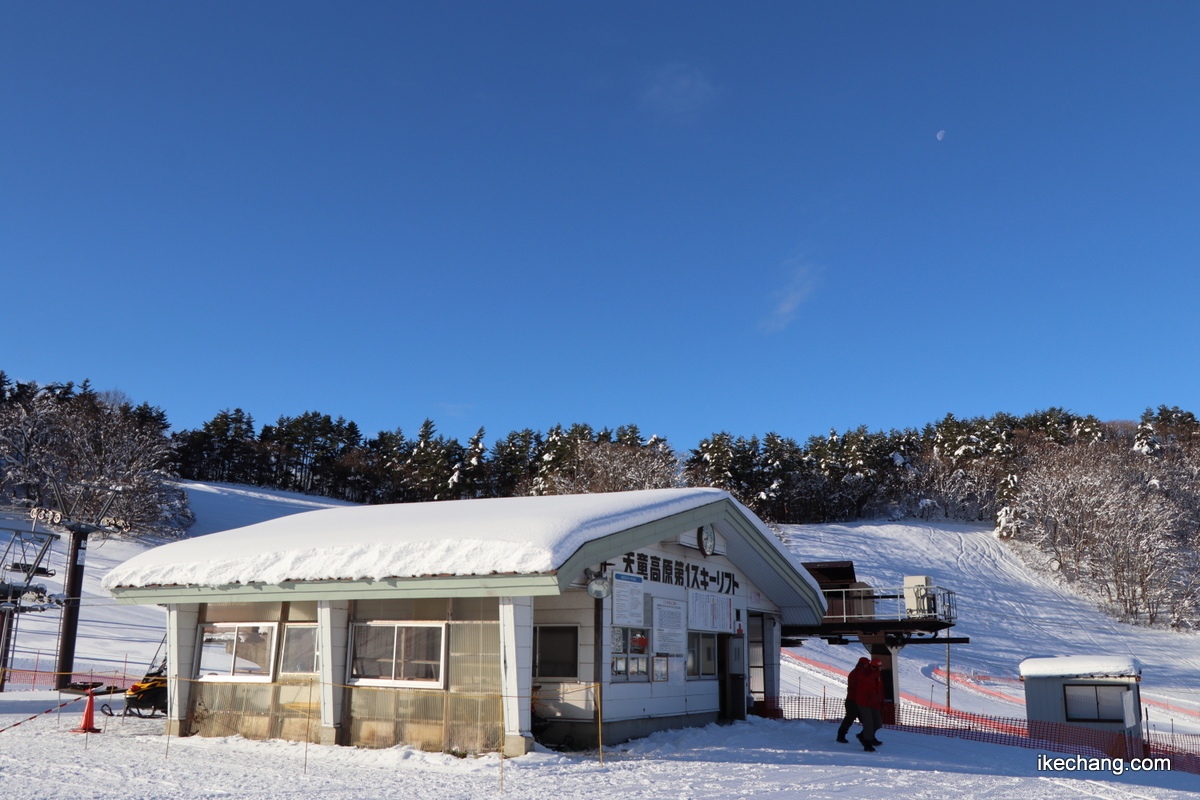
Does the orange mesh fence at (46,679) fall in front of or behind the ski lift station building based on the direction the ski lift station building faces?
behind

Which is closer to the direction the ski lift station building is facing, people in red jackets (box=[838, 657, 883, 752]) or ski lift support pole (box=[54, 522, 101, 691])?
the people in red jackets

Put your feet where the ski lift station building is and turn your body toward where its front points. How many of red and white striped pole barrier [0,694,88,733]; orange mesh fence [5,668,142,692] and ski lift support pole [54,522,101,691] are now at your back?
3

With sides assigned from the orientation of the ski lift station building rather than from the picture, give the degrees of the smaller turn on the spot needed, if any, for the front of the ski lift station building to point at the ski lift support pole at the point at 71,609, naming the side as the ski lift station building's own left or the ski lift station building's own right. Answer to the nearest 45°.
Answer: approximately 180°

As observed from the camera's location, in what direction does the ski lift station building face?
facing the viewer and to the right of the viewer

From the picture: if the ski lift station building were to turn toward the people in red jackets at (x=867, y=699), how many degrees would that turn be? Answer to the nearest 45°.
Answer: approximately 45° to its left

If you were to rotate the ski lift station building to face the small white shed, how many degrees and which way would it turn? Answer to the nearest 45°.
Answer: approximately 45° to its left

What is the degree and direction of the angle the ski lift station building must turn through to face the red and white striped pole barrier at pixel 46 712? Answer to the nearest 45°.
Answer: approximately 180°

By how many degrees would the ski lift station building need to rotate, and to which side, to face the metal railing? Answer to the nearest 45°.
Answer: approximately 90° to its left
